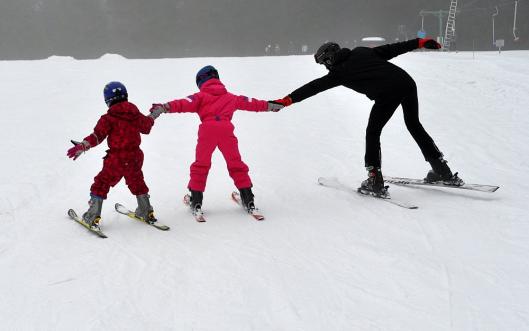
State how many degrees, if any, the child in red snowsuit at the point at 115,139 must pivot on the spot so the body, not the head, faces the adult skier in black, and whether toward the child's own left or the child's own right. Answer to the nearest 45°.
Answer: approximately 135° to the child's own right

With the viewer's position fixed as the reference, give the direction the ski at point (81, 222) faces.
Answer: facing away from the viewer and to the left of the viewer

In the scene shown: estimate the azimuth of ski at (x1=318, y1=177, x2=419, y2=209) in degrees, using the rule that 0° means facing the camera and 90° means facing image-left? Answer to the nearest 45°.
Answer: approximately 135°

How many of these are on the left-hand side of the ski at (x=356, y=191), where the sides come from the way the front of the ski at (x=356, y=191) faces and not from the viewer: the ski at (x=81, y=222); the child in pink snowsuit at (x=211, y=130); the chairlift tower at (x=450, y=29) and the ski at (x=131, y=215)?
3

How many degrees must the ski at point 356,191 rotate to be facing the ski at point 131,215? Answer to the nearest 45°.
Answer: approximately 90° to its left

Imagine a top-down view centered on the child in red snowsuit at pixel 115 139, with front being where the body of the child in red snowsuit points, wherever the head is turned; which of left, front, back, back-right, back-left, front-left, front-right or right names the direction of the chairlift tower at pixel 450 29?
right

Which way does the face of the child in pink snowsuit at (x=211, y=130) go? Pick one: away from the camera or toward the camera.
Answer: away from the camera

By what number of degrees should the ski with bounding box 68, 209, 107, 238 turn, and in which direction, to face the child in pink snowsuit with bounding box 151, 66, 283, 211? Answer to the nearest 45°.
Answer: approximately 135° to its right

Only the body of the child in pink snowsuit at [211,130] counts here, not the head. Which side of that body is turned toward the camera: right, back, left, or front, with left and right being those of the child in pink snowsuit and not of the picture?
back

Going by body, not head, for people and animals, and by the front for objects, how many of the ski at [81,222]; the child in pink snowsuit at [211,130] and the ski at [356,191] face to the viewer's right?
0

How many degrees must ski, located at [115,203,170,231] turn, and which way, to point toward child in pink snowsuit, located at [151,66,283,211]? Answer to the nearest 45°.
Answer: approximately 135° to its right

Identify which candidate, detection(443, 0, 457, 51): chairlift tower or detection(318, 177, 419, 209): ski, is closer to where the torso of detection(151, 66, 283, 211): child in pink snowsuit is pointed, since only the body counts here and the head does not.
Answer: the chairlift tower

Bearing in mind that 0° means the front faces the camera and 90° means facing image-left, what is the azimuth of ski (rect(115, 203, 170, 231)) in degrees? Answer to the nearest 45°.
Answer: approximately 135°

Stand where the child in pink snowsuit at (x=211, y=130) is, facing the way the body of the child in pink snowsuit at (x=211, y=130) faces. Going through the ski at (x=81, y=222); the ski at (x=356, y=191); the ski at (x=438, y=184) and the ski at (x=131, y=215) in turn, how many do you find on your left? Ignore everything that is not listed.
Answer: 2

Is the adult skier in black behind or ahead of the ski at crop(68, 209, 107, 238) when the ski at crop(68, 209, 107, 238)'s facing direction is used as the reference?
behind

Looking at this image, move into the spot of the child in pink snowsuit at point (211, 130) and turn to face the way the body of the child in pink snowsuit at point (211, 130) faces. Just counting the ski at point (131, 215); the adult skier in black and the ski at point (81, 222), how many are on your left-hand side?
2

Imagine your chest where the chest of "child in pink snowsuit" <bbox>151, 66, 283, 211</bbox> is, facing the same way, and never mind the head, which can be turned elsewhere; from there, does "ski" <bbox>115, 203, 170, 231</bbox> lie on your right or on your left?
on your left
